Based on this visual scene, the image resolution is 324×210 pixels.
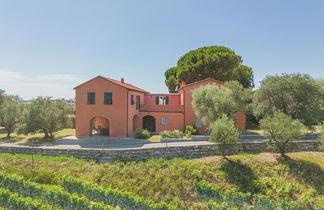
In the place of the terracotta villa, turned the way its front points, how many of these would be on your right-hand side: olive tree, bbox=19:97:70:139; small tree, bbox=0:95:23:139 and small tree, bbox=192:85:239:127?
2

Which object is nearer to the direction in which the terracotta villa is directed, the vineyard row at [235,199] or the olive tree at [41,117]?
the vineyard row

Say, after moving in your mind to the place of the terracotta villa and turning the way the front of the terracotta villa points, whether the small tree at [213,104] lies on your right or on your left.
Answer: on your left

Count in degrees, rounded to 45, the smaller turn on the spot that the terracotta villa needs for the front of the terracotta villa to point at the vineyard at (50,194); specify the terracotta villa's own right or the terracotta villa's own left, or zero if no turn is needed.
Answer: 0° — it already faces it

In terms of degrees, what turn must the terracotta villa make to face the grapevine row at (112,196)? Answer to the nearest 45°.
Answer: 0° — it already faces it

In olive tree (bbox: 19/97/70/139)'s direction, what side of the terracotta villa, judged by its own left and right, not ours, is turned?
right

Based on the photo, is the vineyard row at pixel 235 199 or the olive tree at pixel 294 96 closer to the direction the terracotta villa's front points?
the vineyard row

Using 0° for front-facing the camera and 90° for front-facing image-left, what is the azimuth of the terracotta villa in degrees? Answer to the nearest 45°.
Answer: approximately 0°

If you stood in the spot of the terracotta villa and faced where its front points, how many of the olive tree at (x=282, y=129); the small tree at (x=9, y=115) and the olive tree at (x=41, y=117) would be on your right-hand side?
2

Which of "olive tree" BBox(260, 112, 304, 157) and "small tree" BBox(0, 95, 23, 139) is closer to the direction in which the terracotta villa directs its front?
the olive tree

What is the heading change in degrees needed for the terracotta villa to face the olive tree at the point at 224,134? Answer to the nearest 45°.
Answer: approximately 45° to its left

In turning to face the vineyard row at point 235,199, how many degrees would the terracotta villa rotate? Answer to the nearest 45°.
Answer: approximately 45° to its left
